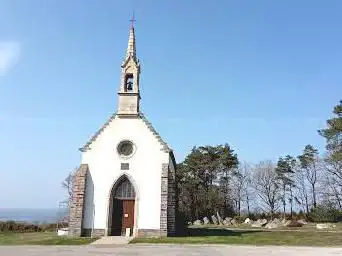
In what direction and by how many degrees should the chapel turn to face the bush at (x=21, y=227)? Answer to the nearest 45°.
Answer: approximately 135° to its right

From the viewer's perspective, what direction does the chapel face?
toward the camera
